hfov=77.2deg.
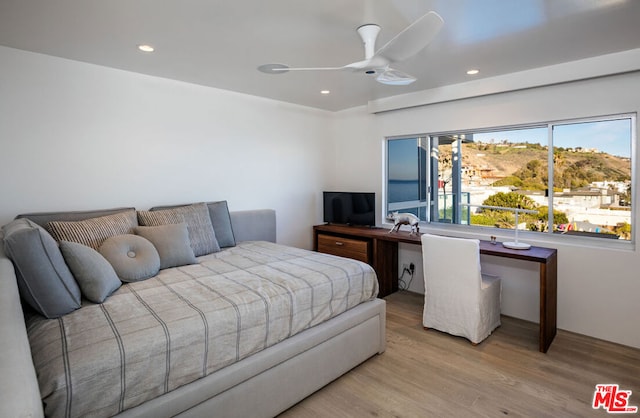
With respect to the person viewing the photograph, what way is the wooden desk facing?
facing the viewer and to the left of the viewer

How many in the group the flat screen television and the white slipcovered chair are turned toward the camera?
1

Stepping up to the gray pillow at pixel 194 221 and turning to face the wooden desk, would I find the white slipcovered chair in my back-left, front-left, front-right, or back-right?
front-right

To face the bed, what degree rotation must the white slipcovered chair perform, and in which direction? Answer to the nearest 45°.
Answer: approximately 180°

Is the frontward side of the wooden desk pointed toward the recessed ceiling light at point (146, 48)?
yes

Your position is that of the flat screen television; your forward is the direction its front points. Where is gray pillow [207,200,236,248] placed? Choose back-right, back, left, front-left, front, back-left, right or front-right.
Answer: front-right

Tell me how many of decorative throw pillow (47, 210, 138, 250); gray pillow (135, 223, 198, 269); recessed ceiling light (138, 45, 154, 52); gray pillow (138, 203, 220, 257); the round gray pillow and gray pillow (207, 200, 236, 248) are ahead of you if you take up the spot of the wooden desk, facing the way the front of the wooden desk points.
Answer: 6

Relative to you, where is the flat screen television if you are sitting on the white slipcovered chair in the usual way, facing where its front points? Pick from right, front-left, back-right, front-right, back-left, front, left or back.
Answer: left

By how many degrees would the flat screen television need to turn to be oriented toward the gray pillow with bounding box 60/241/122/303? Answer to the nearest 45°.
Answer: approximately 45° to its right

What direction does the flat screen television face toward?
toward the camera

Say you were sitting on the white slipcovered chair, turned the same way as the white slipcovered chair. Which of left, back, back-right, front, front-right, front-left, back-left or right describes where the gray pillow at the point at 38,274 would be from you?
back

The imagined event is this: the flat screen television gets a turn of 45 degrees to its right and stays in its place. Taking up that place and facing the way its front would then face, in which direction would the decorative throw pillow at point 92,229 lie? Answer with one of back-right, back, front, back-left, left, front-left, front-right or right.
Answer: front

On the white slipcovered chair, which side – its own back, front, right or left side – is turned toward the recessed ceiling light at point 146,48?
back

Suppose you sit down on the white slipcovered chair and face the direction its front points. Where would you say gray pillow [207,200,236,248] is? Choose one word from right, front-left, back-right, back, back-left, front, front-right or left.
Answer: back-left

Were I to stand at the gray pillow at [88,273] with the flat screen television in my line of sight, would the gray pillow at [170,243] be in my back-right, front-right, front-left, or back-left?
front-left

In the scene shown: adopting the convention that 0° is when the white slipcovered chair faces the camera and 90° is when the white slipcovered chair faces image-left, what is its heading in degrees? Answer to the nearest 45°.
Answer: approximately 225°

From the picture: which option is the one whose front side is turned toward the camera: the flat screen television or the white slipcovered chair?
the flat screen television

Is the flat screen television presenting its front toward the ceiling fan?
yes
